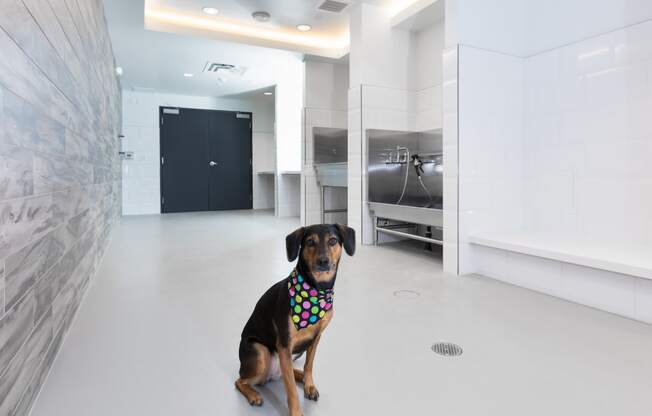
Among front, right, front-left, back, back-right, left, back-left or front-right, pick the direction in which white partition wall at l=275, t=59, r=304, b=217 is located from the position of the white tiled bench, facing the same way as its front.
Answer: right

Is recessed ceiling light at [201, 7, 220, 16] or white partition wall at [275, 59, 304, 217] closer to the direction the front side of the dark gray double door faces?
the recessed ceiling light

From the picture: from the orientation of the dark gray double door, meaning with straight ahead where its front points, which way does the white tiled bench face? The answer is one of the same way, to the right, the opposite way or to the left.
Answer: to the right

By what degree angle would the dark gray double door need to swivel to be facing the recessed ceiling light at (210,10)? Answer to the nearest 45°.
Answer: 0° — it already faces it

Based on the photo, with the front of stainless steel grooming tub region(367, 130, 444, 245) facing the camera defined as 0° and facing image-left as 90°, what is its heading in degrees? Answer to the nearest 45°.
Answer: approximately 45°

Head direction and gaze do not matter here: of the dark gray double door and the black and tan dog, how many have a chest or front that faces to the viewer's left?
0

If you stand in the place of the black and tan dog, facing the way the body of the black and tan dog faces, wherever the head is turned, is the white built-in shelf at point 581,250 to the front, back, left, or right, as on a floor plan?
left

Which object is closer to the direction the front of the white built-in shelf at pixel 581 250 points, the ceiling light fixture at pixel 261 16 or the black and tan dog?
the black and tan dog

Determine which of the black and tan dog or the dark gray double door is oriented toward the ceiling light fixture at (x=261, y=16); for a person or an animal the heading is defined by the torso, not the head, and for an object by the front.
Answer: the dark gray double door

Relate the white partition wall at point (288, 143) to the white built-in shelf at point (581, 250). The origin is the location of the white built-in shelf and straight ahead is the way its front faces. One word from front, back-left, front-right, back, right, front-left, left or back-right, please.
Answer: right

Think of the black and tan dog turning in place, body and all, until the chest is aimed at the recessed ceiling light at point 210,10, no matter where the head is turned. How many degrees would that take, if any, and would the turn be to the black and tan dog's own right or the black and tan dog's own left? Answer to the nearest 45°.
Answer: approximately 135° to the black and tan dog's own left

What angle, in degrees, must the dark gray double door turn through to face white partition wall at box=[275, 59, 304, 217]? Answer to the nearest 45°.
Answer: approximately 45° to its left
